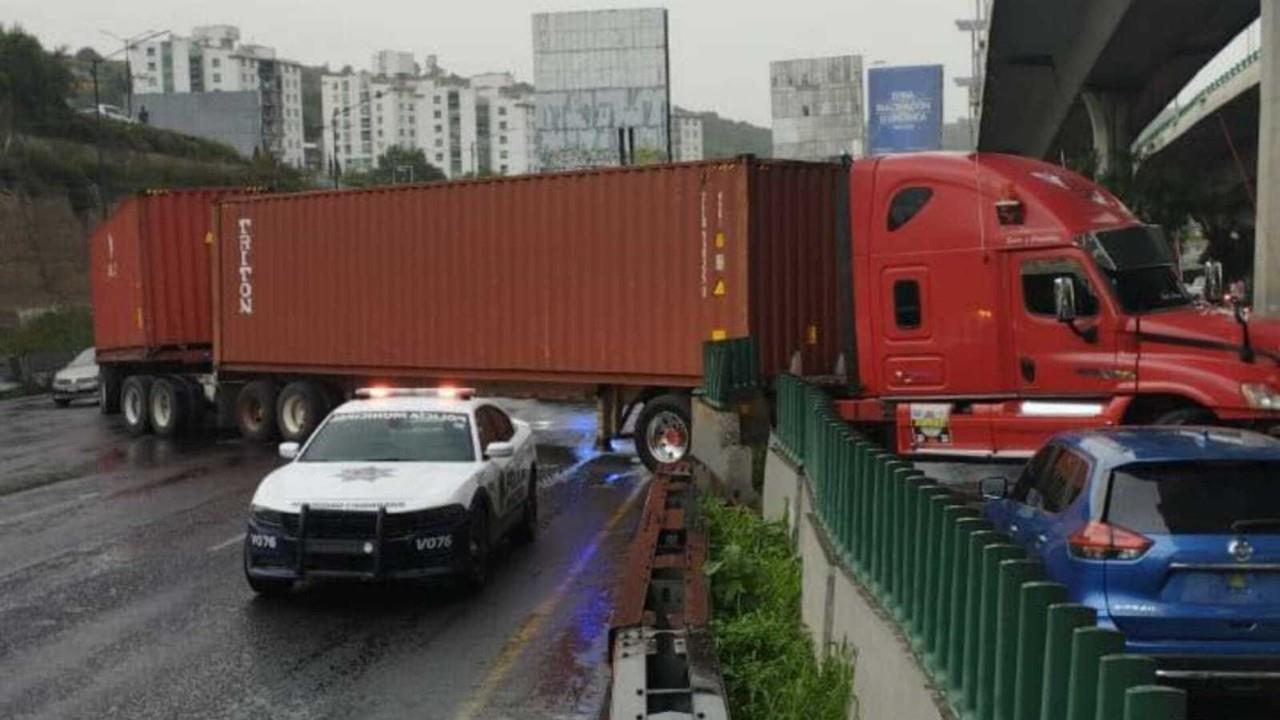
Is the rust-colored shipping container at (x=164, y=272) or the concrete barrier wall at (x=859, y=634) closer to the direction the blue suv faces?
the rust-colored shipping container

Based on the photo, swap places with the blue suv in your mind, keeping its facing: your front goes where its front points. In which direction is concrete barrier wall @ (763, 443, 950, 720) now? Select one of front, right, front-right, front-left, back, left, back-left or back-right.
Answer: left

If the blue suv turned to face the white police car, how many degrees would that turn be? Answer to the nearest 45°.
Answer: approximately 45° to its left

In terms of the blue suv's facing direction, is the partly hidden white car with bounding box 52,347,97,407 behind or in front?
in front

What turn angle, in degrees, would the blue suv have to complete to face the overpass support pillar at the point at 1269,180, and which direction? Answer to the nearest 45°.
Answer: approximately 45° to its right

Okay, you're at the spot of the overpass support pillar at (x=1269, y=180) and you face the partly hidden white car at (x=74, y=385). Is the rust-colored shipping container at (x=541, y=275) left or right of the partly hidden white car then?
left

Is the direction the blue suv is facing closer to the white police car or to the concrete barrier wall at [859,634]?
the white police car

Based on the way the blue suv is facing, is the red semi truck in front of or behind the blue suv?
in front
